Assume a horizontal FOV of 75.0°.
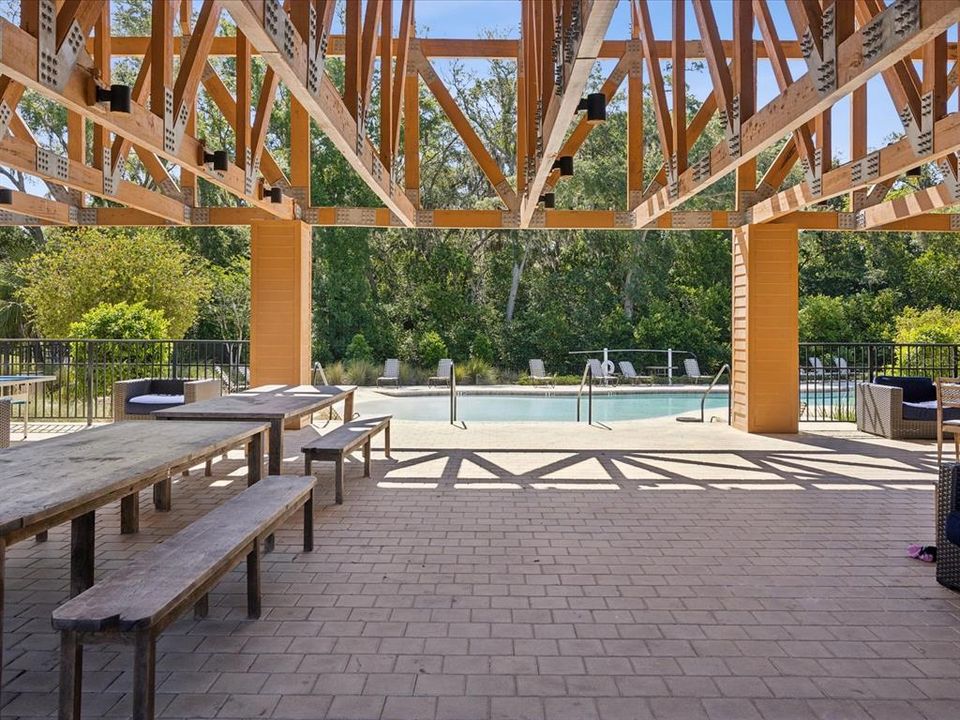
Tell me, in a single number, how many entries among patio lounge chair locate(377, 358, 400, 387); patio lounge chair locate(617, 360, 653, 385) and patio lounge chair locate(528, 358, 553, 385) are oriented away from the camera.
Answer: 0

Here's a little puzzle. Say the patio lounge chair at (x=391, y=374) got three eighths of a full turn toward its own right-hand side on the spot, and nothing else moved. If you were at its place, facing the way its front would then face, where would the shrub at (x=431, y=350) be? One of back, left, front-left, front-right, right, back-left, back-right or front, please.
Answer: front-right

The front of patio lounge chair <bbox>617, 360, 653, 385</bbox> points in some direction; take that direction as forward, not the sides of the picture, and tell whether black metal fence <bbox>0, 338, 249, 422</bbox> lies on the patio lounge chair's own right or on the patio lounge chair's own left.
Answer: on the patio lounge chair's own right

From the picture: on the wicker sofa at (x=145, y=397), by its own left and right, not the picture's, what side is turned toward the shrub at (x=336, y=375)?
back

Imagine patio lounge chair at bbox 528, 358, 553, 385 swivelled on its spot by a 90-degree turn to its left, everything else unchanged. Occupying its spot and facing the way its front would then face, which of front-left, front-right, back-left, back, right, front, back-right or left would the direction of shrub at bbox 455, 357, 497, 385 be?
back-left

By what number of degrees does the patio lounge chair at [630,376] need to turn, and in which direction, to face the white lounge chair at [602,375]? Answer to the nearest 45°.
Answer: approximately 135° to its right

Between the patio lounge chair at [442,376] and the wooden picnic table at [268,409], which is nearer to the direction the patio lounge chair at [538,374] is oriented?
the wooden picnic table

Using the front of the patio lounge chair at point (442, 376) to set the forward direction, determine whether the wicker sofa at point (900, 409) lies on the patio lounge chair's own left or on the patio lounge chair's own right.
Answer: on the patio lounge chair's own left

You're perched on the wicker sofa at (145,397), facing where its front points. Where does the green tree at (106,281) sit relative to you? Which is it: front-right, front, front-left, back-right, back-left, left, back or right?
back-right

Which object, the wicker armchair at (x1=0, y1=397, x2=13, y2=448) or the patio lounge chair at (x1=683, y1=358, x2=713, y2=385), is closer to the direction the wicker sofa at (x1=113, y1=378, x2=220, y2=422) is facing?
the wicker armchair

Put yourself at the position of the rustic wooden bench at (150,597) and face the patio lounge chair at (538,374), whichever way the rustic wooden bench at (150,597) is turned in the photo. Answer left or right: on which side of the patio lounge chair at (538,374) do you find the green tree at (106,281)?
left
